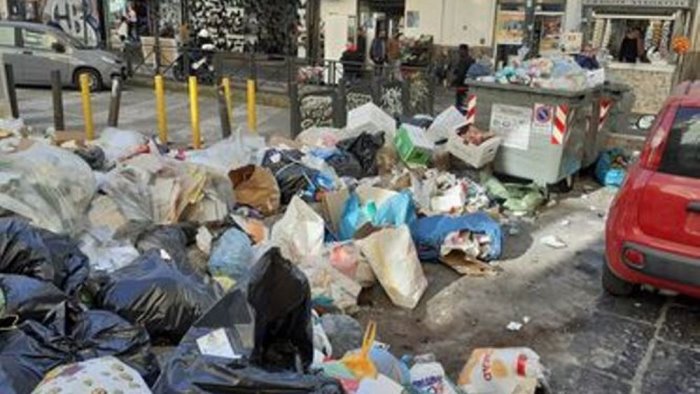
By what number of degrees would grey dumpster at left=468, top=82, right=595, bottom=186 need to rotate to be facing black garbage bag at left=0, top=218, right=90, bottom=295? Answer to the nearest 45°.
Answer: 0° — it already faces it

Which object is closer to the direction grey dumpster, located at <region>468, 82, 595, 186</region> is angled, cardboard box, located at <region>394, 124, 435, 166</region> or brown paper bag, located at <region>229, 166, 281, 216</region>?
the brown paper bag

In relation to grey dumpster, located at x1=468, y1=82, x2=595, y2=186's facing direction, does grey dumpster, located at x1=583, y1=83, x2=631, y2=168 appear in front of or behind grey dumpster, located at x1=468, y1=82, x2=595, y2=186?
behind

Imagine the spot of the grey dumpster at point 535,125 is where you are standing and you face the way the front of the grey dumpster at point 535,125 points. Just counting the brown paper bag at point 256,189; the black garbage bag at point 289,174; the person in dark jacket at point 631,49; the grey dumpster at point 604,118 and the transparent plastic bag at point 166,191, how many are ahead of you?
3

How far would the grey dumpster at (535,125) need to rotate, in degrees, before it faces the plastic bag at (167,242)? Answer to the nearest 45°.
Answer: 0° — it already faces it

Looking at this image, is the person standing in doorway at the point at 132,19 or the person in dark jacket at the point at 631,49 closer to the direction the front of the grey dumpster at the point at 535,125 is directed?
the person standing in doorway

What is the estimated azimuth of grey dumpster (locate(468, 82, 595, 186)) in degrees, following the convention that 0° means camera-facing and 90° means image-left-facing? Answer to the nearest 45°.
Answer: approximately 45°

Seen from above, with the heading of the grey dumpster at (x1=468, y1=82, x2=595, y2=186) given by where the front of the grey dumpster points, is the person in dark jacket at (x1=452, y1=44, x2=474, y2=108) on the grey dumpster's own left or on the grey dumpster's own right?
on the grey dumpster's own right
